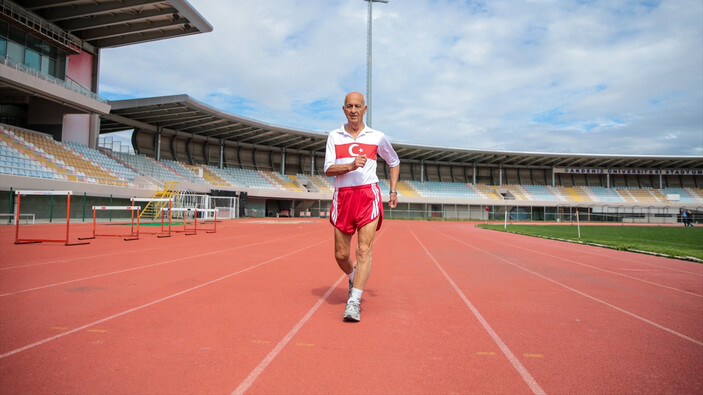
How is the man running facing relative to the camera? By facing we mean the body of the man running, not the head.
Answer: toward the camera

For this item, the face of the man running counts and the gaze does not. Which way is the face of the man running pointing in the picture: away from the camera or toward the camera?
toward the camera
